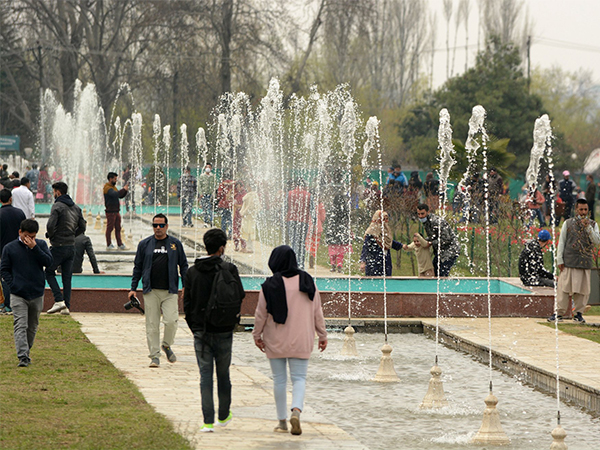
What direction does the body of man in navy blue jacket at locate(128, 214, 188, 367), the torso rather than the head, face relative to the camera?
toward the camera

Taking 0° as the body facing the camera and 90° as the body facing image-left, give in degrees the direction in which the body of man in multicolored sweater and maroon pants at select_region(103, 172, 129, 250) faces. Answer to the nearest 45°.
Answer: approximately 270°

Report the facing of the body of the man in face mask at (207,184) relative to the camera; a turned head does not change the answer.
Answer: toward the camera

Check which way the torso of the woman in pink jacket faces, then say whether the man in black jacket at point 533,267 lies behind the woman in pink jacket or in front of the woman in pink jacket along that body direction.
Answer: in front

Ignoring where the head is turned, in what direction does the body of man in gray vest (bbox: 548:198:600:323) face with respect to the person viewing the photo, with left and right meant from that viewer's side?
facing the viewer

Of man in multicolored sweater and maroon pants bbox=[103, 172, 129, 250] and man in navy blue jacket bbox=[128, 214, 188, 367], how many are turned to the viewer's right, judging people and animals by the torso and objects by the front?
1

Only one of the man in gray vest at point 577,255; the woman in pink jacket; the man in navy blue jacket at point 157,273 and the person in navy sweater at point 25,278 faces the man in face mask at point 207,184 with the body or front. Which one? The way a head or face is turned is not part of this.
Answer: the woman in pink jacket

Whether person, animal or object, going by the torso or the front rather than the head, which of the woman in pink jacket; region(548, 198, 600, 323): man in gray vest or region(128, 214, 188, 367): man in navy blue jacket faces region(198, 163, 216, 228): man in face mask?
the woman in pink jacket

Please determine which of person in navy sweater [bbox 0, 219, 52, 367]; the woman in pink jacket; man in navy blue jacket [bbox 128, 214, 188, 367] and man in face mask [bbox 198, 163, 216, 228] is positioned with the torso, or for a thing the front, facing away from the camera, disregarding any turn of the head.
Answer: the woman in pink jacket
